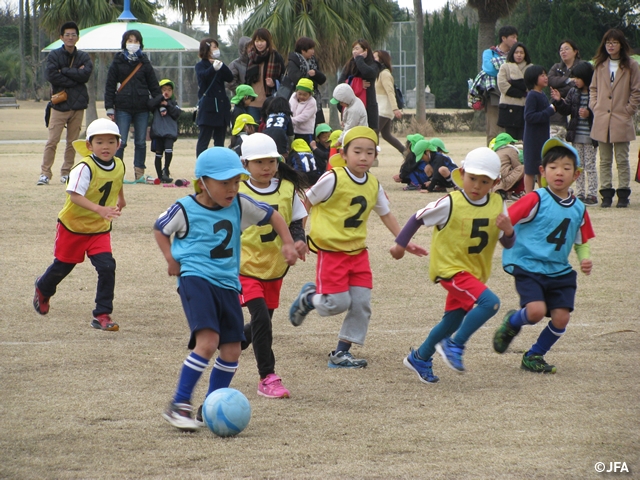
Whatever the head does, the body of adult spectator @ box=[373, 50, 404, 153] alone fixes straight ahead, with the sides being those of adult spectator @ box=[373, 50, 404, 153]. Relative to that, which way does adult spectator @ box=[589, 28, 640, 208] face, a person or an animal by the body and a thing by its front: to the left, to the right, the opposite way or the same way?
to the left

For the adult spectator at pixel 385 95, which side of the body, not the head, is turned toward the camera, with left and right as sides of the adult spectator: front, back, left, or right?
left

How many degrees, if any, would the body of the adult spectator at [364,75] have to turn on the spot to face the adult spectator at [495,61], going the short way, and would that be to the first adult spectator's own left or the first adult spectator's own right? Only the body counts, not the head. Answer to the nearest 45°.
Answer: approximately 135° to the first adult spectator's own left

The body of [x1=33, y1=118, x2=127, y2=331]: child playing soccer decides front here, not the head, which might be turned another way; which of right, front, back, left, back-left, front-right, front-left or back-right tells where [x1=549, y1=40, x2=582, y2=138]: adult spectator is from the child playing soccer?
left

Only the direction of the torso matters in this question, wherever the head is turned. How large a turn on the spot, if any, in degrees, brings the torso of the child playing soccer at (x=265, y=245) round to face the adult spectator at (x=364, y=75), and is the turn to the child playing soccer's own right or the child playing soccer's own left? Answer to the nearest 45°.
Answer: approximately 180°

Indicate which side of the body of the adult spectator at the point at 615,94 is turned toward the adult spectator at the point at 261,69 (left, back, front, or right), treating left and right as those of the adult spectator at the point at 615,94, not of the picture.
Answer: right

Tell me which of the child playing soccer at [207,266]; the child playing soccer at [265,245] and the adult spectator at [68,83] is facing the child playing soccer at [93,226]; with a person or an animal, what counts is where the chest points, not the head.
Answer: the adult spectator

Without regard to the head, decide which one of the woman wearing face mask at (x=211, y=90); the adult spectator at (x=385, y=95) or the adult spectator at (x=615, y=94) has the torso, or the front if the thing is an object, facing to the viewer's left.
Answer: the adult spectator at (x=385, y=95)
